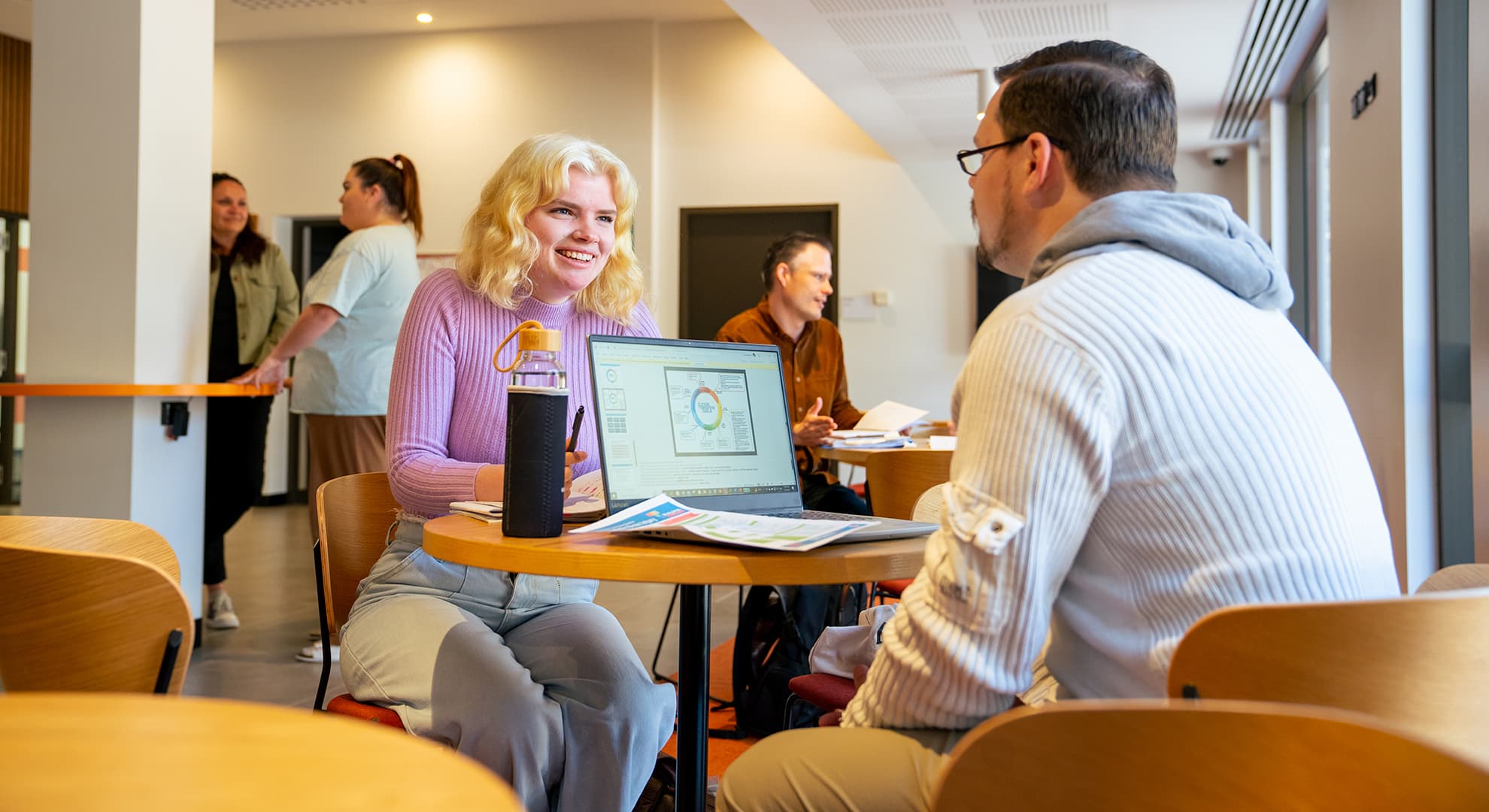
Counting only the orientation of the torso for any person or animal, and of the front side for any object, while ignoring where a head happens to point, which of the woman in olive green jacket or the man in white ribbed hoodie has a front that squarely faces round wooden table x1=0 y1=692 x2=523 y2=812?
the woman in olive green jacket

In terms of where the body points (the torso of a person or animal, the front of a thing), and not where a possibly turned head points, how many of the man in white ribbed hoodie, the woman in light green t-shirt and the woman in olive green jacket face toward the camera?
1

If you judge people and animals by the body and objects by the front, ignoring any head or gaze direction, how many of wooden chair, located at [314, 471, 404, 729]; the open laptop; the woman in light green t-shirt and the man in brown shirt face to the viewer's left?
1

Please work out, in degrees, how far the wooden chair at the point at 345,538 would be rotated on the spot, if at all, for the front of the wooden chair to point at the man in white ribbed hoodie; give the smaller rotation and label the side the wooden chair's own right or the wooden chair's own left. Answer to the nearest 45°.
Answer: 0° — it already faces them

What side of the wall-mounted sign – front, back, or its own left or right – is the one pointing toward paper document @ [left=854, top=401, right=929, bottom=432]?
front

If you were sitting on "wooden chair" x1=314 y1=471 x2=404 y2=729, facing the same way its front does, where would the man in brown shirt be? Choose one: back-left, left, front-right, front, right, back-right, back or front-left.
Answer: left

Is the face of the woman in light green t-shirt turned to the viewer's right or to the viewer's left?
to the viewer's left

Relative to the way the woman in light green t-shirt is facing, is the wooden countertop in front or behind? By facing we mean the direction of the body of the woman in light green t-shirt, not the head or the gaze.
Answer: in front

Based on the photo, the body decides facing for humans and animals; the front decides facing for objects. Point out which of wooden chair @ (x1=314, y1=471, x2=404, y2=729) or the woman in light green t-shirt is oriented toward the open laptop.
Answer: the wooden chair

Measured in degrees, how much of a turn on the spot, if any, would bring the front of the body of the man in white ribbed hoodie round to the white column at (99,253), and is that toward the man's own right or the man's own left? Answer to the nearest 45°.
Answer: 0° — they already face it

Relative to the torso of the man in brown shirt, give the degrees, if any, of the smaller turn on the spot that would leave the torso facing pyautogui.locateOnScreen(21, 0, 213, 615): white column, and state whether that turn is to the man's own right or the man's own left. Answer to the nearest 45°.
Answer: approximately 135° to the man's own right

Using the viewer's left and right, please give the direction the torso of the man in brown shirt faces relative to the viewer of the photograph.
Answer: facing the viewer and to the right of the viewer
